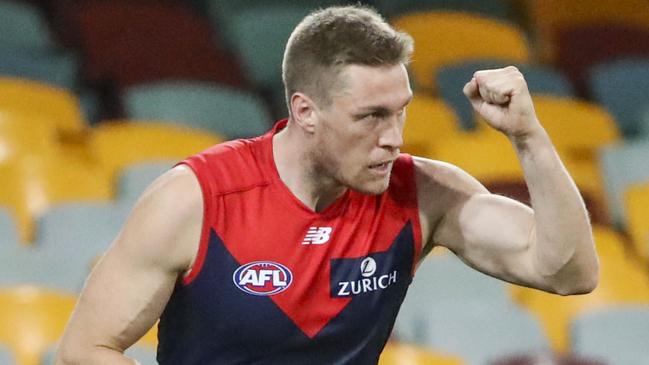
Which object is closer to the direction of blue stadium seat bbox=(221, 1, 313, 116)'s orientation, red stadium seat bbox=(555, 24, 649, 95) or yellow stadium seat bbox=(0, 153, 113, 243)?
the yellow stadium seat

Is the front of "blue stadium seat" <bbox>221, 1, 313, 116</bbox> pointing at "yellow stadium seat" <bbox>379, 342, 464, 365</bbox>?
yes

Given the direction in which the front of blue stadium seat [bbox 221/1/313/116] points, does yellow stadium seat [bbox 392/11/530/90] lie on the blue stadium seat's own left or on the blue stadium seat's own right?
on the blue stadium seat's own left

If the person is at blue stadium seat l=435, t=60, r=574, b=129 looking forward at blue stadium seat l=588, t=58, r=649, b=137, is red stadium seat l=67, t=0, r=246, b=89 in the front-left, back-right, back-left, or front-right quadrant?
back-left

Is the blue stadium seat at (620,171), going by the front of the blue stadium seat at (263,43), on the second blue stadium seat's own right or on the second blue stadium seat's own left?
on the second blue stadium seat's own left

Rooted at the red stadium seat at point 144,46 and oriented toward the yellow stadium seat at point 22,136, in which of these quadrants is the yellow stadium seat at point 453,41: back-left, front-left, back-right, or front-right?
back-left

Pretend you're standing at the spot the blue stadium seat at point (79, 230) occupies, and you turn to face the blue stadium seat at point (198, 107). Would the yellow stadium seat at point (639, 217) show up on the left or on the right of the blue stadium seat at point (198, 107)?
right

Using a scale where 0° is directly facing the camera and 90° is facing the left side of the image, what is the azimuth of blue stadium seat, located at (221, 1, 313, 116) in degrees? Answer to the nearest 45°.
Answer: approximately 0°

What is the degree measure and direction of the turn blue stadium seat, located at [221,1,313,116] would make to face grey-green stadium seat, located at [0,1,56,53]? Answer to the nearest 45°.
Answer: approximately 90° to its right

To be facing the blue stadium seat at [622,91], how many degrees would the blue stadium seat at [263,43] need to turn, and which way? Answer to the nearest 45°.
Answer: approximately 90° to its left
